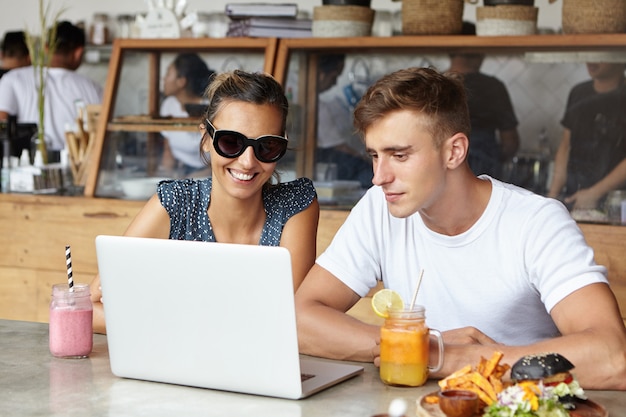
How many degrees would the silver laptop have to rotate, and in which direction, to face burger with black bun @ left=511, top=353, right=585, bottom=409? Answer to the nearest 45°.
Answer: approximately 45° to its right

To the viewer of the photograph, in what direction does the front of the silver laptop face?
facing away from the viewer and to the right of the viewer

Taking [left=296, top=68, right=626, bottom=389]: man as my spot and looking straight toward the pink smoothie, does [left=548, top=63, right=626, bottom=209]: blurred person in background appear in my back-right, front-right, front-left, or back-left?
back-right

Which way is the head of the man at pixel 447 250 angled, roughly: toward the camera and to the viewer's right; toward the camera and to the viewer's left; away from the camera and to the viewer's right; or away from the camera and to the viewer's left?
toward the camera and to the viewer's left

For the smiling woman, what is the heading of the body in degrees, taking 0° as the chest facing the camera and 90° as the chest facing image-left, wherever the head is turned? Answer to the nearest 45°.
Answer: approximately 0°

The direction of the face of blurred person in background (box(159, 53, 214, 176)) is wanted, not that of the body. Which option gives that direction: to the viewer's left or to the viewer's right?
to the viewer's left
